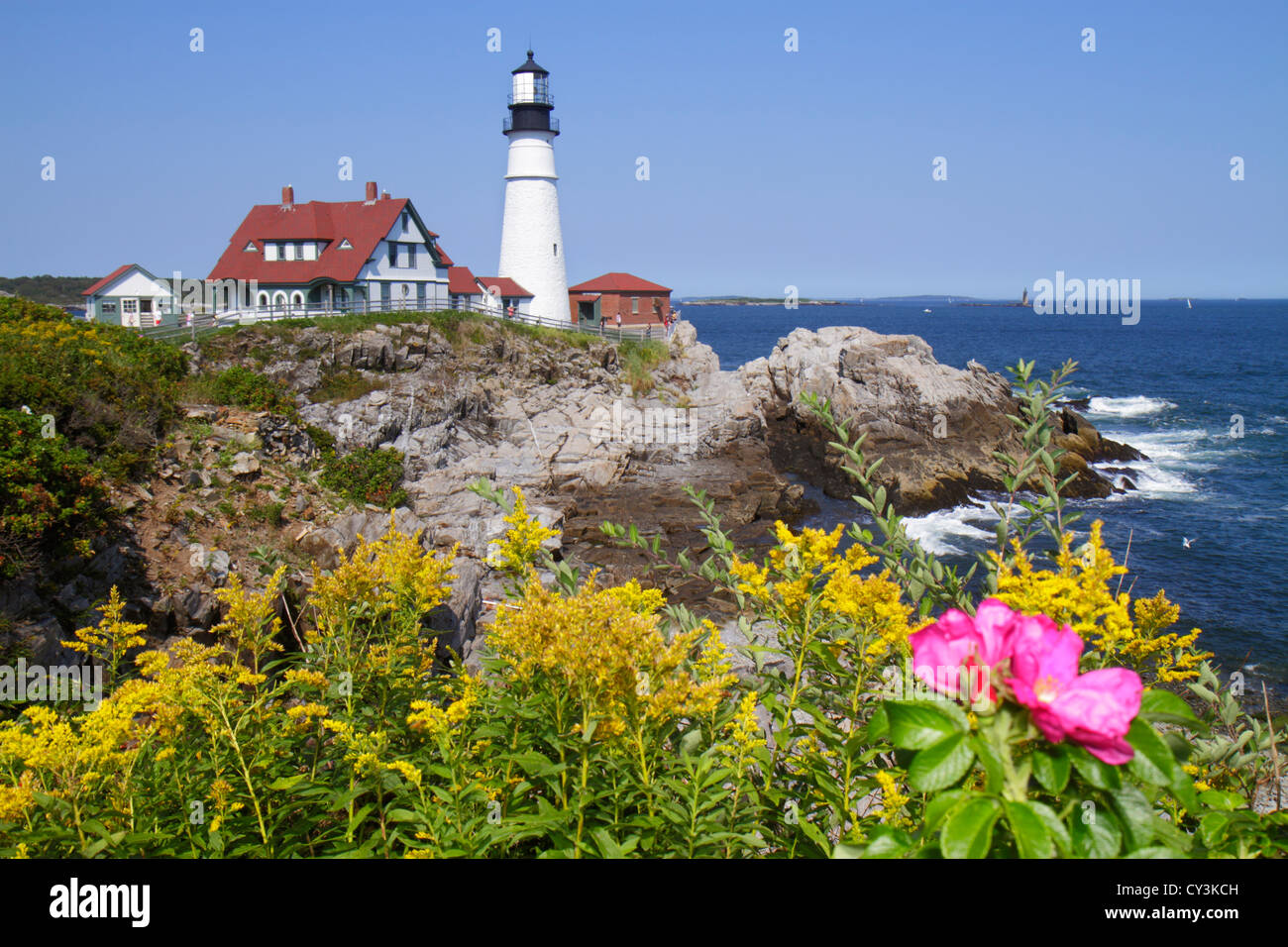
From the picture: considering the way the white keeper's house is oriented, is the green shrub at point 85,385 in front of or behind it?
in front

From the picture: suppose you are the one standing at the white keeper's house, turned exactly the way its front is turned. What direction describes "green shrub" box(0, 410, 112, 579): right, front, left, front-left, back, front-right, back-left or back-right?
front-left

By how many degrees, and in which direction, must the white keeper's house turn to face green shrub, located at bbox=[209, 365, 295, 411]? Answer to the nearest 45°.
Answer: approximately 45° to its left

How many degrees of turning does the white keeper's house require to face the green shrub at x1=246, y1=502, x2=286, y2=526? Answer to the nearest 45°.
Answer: approximately 45° to its left

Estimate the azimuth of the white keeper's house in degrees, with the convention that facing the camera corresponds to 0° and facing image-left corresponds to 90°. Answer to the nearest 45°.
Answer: approximately 45°

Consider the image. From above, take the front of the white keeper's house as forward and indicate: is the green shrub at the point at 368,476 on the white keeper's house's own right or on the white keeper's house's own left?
on the white keeper's house's own left
